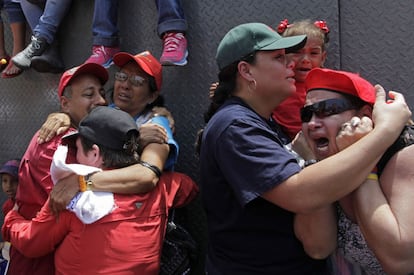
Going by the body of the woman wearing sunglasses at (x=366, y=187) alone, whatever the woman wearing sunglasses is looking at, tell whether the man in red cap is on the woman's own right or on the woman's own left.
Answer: on the woman's own right

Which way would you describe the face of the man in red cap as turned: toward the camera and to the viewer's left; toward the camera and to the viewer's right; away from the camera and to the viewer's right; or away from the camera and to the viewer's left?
toward the camera and to the viewer's right

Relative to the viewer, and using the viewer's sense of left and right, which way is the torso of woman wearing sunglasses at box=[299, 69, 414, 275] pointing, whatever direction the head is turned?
facing the viewer and to the left of the viewer
